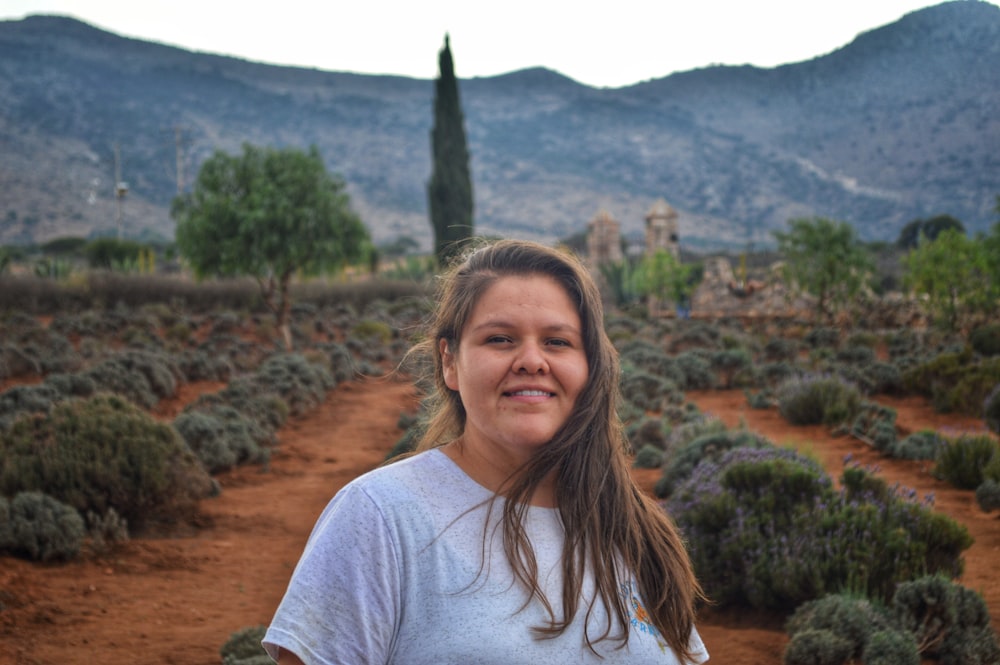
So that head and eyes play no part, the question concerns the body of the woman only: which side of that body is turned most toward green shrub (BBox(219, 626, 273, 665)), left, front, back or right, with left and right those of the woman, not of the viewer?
back

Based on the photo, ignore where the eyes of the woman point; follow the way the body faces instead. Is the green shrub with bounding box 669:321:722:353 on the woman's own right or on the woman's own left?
on the woman's own left

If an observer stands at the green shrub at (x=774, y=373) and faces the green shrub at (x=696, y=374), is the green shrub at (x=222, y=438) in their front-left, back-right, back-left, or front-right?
front-left

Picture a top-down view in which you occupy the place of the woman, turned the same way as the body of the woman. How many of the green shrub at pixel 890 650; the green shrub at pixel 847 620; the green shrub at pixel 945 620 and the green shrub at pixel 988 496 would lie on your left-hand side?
4

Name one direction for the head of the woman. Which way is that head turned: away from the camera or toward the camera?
toward the camera

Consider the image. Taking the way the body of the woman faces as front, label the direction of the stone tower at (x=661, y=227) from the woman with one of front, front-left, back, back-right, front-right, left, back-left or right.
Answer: back-left

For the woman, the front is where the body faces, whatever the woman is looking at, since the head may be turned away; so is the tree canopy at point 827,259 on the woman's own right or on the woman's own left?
on the woman's own left

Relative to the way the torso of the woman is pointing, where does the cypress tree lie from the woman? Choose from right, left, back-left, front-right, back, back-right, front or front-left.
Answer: back-left

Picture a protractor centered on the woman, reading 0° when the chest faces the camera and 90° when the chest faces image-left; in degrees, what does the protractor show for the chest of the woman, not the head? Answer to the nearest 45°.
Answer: approximately 315°
